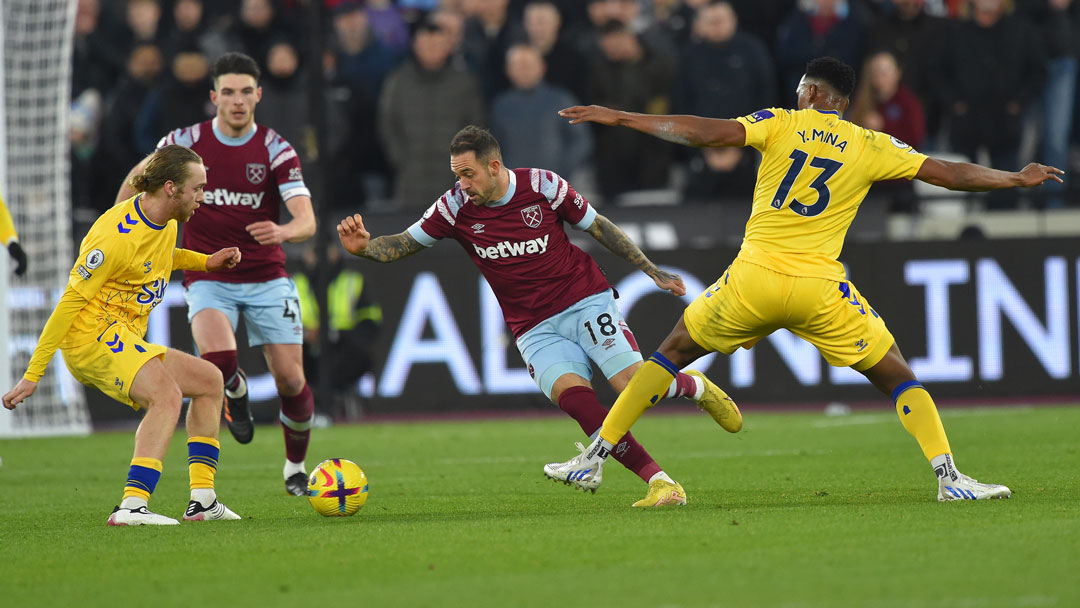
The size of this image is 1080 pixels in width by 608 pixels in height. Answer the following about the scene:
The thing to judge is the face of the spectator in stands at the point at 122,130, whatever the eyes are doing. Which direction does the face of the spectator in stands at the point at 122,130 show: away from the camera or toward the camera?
toward the camera

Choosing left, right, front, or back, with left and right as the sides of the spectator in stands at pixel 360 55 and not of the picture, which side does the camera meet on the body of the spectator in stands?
front

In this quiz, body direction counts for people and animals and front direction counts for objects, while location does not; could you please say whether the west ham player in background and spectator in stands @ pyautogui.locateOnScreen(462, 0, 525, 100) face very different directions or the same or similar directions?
same or similar directions

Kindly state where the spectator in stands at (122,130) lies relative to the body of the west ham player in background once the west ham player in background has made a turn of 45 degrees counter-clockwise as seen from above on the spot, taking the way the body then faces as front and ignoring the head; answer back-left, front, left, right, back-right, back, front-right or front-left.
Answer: back-left

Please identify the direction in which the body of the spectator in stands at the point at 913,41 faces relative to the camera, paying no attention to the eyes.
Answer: toward the camera

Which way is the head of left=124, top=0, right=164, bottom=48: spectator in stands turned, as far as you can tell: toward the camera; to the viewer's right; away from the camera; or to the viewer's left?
toward the camera

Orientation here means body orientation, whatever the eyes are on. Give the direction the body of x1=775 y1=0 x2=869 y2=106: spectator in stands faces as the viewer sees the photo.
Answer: toward the camera

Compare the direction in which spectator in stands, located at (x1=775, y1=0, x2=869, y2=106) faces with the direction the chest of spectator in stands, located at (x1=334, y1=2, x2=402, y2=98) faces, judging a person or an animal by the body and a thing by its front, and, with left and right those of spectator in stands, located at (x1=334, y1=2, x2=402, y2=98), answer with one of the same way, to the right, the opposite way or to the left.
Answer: the same way

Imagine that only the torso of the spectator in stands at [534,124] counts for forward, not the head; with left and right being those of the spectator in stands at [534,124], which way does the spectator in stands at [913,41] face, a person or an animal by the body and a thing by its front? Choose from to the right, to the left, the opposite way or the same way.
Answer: the same way

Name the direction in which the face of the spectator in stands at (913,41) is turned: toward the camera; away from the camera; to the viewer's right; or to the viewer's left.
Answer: toward the camera

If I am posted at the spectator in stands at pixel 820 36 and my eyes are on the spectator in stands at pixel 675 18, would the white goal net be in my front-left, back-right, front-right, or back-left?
front-left

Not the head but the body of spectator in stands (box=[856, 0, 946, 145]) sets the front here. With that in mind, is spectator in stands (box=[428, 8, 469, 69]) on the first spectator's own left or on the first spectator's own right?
on the first spectator's own right

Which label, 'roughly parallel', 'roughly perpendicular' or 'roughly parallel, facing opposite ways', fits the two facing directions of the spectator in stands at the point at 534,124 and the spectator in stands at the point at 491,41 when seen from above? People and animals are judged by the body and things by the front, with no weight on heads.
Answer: roughly parallel

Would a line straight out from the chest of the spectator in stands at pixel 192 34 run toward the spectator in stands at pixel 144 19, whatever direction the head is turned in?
no

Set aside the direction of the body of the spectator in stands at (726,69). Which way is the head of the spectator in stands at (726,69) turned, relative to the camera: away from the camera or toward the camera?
toward the camera

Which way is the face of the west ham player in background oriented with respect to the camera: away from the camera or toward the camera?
toward the camera

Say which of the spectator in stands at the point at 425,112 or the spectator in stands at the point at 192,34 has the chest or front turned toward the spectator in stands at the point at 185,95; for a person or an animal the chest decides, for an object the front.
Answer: the spectator in stands at the point at 192,34

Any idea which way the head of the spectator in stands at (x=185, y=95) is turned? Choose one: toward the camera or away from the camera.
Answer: toward the camera

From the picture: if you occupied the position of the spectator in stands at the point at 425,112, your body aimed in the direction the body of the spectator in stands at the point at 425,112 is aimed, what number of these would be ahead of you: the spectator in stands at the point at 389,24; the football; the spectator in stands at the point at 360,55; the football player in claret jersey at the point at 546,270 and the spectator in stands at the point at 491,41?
2
